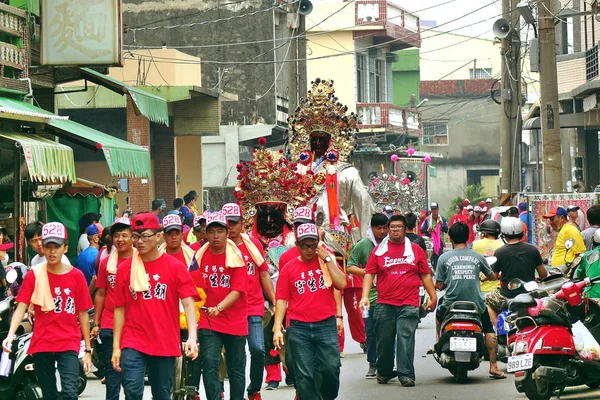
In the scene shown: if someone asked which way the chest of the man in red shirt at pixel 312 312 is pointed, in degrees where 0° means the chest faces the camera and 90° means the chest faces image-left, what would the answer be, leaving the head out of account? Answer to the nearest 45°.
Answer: approximately 0°

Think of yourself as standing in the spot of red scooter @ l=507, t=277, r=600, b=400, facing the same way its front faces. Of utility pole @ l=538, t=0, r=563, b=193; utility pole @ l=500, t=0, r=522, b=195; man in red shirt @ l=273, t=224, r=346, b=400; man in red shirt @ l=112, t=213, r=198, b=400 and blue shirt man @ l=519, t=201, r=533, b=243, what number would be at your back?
2

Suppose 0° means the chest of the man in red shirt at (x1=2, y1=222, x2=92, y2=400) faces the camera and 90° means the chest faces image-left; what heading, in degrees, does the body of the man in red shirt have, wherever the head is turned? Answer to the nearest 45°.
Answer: approximately 0°

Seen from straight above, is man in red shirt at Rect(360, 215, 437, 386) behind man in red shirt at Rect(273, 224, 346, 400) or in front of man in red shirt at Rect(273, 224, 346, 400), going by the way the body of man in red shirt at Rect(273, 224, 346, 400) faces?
behind

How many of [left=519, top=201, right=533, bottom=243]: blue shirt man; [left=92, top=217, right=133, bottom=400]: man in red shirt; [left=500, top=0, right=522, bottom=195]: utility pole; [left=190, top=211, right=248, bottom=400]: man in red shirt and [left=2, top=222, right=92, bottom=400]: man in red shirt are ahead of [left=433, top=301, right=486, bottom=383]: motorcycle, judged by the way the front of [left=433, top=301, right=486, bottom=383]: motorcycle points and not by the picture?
2

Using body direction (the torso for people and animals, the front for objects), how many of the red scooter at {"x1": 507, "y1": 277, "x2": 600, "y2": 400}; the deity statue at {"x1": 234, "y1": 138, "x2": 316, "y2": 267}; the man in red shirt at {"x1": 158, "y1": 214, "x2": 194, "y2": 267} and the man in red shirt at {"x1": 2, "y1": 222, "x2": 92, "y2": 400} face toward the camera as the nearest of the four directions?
3

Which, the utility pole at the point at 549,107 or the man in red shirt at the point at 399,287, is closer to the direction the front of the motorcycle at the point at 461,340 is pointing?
the utility pole

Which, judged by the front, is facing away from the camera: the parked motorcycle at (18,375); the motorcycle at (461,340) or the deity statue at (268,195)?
the motorcycle at (461,340)

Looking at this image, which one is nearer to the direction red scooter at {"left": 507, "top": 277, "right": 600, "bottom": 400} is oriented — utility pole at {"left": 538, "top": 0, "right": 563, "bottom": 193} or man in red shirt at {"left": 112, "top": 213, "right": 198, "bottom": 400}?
the utility pole
